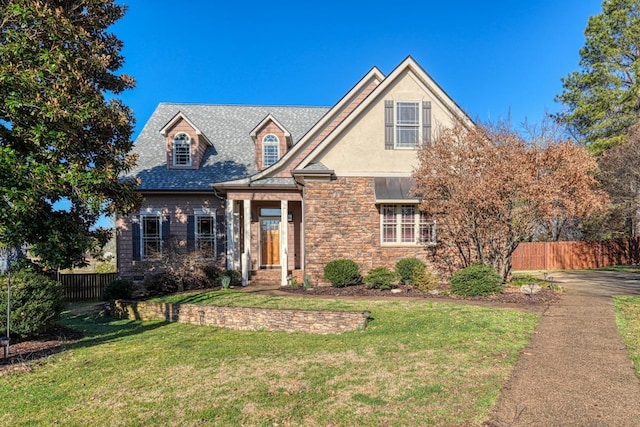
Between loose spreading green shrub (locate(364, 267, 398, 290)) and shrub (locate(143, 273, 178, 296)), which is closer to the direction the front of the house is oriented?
the loose spreading green shrub

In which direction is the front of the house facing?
toward the camera

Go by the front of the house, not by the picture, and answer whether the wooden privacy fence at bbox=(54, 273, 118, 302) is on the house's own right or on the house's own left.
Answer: on the house's own right

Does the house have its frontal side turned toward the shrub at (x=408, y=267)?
no

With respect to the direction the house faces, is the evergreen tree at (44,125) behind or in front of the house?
in front

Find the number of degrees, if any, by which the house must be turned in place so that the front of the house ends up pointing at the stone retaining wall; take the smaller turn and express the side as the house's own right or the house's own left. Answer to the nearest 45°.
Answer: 0° — it already faces it

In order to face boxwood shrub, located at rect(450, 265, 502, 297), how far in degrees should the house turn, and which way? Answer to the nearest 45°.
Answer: approximately 45° to its left

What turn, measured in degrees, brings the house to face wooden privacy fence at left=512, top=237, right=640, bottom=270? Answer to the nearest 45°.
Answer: approximately 135° to its left
